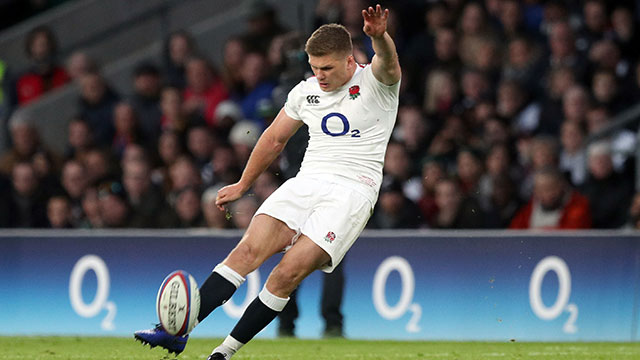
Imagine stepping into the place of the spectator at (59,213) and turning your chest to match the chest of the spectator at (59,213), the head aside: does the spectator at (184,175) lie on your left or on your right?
on your left

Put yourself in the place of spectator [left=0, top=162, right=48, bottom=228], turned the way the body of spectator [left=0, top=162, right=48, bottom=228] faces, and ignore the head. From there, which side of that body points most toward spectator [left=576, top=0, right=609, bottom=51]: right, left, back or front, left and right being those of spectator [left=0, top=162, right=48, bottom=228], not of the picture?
left

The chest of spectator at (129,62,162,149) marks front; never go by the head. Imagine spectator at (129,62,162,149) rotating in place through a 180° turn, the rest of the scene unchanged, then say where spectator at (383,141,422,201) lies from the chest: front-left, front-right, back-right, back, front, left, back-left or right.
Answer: back-right

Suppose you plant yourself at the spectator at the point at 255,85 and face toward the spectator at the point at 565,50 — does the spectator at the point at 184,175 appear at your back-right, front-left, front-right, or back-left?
back-right

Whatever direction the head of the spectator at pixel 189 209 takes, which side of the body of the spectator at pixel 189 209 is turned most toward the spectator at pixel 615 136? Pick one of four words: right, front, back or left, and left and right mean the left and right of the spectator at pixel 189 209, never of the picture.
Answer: left

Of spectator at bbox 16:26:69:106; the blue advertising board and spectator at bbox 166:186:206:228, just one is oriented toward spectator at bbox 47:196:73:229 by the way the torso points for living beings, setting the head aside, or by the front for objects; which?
spectator at bbox 16:26:69:106

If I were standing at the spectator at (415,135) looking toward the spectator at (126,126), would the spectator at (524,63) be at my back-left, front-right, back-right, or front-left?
back-right

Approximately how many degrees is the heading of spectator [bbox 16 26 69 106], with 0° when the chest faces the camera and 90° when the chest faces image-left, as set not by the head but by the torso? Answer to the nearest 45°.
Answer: approximately 0°
